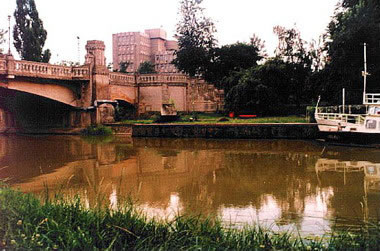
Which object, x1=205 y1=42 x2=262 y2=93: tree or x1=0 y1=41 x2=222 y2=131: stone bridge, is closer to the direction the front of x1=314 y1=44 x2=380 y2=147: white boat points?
the stone bridge

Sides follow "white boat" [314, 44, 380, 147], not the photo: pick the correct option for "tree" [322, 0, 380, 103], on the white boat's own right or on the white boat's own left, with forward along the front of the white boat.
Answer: on the white boat's own right

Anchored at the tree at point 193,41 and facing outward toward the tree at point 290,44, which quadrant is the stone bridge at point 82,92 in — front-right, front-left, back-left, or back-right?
back-right

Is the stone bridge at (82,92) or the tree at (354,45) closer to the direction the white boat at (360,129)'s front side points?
the stone bridge

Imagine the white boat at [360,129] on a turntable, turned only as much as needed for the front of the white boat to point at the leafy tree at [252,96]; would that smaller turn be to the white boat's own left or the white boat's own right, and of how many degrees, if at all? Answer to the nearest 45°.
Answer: approximately 45° to the white boat's own right

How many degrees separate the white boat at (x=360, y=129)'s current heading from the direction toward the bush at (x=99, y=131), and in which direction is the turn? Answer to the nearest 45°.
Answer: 0° — it already faces it

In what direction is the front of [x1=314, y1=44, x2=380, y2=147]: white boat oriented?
to the viewer's left

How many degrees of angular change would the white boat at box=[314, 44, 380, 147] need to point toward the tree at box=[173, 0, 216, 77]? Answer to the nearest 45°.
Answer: approximately 45° to its right
